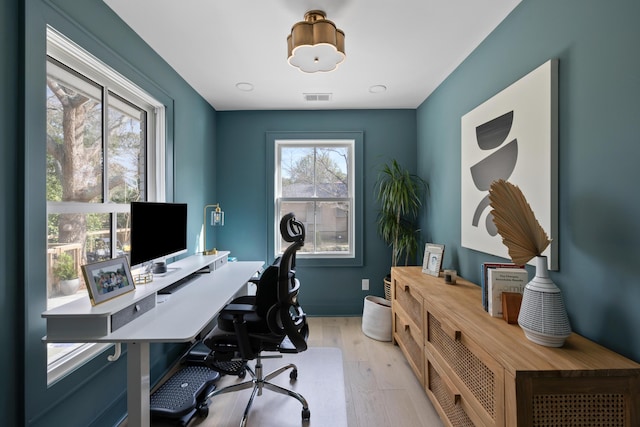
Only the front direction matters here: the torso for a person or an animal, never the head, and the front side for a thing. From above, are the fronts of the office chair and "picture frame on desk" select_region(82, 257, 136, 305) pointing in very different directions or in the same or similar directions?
very different directions

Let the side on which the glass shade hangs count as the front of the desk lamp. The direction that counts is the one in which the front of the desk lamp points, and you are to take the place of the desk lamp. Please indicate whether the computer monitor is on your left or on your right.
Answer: on your right

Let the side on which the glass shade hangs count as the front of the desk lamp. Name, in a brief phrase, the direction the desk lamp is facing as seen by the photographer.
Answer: facing to the right of the viewer

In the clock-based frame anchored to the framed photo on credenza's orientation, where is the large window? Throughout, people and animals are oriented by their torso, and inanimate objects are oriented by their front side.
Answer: The large window is roughly at 12 o'clock from the framed photo on credenza.

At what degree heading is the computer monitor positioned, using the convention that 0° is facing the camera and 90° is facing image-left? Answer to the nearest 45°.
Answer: approximately 315°

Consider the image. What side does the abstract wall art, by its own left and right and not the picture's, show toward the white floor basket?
right
